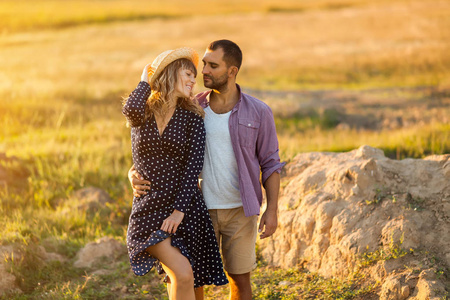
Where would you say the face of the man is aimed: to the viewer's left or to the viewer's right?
to the viewer's left

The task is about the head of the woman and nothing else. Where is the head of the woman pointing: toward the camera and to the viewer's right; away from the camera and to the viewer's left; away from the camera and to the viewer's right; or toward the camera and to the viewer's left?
toward the camera and to the viewer's right

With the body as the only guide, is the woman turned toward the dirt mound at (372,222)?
no

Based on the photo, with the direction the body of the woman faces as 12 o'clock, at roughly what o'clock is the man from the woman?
The man is roughly at 8 o'clock from the woman.

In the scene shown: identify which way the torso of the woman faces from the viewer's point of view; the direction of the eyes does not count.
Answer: toward the camera
